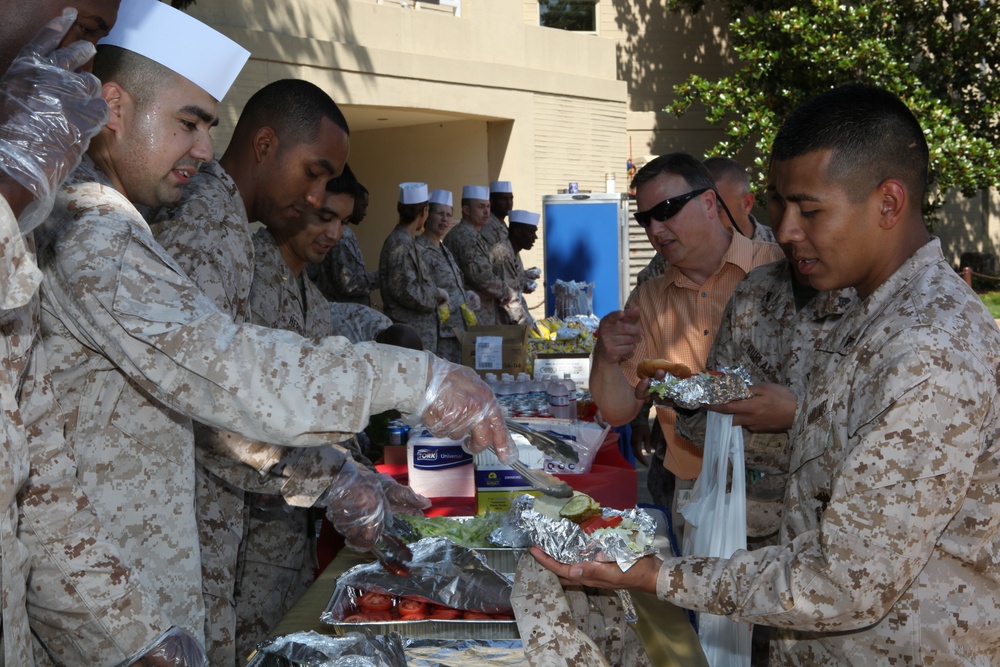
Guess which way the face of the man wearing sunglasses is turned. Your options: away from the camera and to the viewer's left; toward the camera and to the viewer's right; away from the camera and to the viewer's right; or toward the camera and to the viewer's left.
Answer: toward the camera and to the viewer's left

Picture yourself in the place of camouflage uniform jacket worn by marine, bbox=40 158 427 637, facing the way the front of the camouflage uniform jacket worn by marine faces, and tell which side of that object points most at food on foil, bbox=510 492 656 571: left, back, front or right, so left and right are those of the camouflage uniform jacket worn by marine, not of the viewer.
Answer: front

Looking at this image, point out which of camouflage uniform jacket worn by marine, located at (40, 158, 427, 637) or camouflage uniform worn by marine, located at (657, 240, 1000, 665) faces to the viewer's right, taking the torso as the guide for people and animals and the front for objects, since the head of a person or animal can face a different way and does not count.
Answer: camouflage uniform jacket worn by marine, located at (40, 158, 427, 637)

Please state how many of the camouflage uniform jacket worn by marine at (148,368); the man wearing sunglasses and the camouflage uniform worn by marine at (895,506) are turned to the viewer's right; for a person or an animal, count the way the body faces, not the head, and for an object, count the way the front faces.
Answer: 1

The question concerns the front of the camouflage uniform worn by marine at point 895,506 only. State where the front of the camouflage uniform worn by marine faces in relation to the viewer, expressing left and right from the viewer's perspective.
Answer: facing to the left of the viewer

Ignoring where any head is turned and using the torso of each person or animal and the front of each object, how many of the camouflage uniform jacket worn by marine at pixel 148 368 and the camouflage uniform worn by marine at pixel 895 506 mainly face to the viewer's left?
1

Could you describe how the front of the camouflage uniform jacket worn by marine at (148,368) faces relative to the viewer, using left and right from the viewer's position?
facing to the right of the viewer

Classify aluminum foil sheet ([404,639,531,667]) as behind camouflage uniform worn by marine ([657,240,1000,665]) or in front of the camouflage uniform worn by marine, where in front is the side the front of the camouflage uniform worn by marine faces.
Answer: in front

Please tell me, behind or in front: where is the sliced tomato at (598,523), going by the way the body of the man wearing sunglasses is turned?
in front

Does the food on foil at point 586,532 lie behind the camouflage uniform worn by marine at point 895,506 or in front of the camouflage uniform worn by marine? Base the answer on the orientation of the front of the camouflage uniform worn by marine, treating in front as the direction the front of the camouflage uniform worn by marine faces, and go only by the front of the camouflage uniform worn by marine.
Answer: in front

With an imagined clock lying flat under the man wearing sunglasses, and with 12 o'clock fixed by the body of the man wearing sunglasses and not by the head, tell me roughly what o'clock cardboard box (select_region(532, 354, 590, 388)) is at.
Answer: The cardboard box is roughly at 4 o'clock from the man wearing sunglasses.

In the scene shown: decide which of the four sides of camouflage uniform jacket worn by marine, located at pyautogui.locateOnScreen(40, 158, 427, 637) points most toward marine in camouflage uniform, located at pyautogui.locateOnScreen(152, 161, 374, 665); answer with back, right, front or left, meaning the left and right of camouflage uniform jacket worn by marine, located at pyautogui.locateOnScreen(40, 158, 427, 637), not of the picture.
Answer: left
